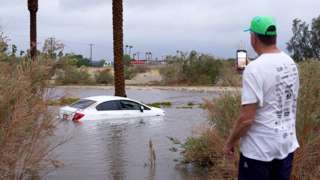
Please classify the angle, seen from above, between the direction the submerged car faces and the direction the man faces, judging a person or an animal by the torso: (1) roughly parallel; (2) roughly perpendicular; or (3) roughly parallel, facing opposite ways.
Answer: roughly perpendicular

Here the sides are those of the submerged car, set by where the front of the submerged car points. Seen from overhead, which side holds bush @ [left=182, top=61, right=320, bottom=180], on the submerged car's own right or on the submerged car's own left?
on the submerged car's own right

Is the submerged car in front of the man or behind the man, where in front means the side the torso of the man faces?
in front

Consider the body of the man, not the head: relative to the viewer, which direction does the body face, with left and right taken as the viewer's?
facing away from the viewer and to the left of the viewer

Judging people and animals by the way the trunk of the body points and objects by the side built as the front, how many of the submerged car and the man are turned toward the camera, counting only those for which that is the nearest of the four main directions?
0

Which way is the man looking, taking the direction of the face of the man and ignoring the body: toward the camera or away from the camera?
away from the camera

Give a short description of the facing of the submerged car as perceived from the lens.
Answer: facing away from the viewer and to the right of the viewer
